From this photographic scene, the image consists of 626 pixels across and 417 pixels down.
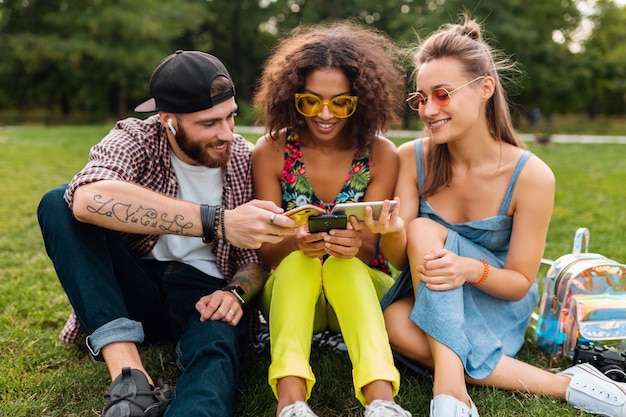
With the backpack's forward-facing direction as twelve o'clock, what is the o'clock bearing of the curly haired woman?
The curly haired woman is roughly at 4 o'clock from the backpack.

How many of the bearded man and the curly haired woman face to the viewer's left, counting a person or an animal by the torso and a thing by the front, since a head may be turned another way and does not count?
0

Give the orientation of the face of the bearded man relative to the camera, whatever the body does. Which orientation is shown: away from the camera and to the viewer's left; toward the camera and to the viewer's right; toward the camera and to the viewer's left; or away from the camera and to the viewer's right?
toward the camera and to the viewer's right

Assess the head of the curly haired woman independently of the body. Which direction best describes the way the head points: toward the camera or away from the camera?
toward the camera

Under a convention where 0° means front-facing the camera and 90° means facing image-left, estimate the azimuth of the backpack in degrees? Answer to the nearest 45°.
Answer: approximately 315°

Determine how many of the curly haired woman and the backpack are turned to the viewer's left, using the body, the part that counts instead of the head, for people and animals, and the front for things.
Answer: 0

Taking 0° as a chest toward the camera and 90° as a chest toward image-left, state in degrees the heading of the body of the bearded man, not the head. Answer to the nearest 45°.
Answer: approximately 315°

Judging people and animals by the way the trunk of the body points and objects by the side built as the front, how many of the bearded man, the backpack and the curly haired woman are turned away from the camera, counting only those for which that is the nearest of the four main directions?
0

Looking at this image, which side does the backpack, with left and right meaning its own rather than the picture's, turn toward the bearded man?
right

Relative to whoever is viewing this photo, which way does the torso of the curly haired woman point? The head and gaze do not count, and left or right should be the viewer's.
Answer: facing the viewer

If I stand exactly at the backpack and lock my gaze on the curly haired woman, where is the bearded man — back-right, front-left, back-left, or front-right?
front-left

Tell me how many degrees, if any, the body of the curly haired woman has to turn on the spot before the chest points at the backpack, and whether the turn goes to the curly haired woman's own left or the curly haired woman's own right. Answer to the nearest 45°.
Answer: approximately 90° to the curly haired woman's own left
